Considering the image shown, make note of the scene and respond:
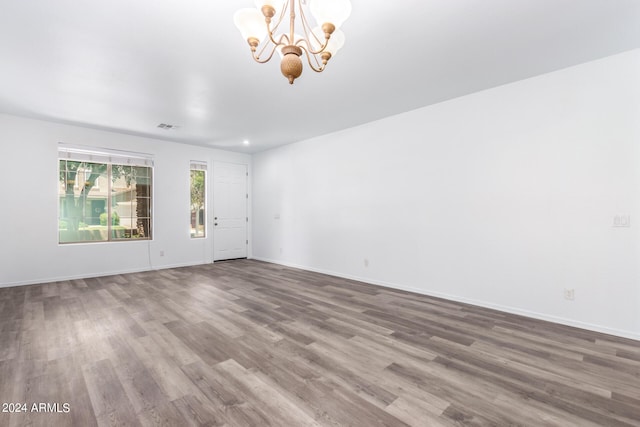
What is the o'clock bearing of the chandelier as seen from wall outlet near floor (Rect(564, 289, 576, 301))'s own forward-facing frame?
The chandelier is roughly at 1 o'clock from the wall outlet near floor.

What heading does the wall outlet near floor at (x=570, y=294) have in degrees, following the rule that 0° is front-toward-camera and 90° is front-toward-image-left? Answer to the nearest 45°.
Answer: approximately 0°

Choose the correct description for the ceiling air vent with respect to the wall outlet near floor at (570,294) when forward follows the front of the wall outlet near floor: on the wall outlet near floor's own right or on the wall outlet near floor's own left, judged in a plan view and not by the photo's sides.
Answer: on the wall outlet near floor's own right

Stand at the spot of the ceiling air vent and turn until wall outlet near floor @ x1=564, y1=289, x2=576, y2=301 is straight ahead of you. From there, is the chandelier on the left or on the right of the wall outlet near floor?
right

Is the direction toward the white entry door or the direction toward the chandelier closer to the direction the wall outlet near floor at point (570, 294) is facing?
the chandelier

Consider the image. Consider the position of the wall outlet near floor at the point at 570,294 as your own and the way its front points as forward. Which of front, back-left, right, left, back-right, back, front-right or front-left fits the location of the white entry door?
right

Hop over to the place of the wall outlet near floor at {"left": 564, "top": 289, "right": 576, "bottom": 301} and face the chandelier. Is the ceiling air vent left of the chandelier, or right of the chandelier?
right
